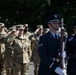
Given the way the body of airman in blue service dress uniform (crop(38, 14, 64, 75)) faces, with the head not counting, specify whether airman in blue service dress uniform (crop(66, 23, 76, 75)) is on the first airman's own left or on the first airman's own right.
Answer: on the first airman's own left

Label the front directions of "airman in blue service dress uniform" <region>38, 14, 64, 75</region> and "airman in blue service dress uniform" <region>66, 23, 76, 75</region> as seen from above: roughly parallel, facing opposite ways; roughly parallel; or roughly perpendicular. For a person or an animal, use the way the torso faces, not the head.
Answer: roughly parallel
